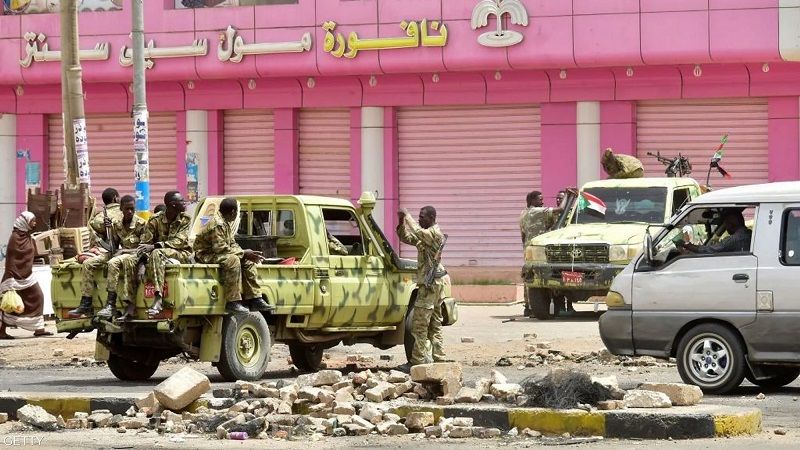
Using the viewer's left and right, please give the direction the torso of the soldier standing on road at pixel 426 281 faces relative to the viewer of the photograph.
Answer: facing to the left of the viewer

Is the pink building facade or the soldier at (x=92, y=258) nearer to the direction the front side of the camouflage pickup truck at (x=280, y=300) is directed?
the pink building facade

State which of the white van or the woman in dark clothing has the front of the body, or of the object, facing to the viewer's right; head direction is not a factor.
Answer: the woman in dark clothing

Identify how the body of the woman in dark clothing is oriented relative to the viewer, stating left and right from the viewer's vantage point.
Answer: facing to the right of the viewer

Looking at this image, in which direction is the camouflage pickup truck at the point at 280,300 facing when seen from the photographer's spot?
facing away from the viewer and to the right of the viewer

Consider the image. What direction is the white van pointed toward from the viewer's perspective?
to the viewer's left
